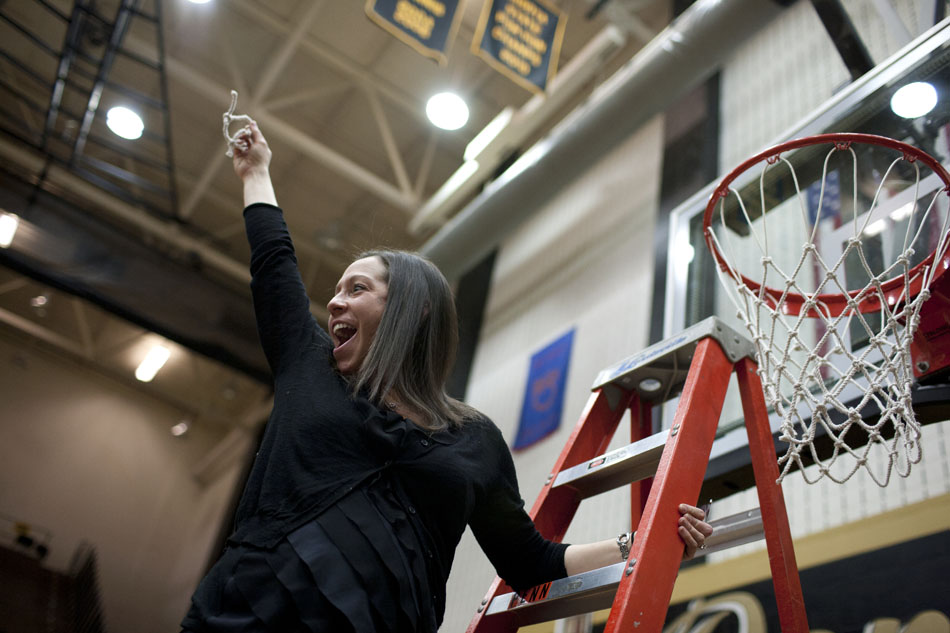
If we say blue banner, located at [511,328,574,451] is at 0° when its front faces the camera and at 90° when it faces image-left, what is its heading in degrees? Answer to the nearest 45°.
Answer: approximately 45°

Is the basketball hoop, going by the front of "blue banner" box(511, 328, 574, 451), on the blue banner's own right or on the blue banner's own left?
on the blue banner's own left

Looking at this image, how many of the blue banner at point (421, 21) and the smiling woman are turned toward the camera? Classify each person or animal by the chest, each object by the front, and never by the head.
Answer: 2

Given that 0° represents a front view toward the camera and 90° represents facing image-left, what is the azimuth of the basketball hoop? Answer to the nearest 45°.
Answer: approximately 45°

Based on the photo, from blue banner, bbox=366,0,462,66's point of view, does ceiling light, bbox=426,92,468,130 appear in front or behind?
behind

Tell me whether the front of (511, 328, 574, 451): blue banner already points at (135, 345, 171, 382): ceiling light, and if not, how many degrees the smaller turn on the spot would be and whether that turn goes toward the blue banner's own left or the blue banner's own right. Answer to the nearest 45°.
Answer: approximately 90° to the blue banner's own right

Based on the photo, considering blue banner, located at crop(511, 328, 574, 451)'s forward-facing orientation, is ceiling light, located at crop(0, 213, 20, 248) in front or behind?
in front
